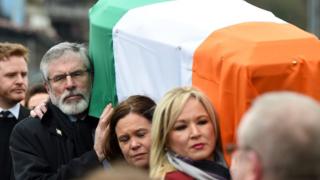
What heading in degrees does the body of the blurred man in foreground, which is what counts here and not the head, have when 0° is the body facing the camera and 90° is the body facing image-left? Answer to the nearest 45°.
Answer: approximately 135°

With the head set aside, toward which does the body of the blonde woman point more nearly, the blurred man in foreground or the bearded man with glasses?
the blurred man in foreground

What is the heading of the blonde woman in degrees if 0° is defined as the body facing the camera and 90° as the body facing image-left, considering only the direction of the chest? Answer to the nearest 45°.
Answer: approximately 315°

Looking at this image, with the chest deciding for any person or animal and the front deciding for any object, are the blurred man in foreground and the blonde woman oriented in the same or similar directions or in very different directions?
very different directions

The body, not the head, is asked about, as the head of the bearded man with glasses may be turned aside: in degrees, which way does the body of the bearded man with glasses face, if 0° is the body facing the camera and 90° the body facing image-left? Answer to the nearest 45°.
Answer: approximately 315°
